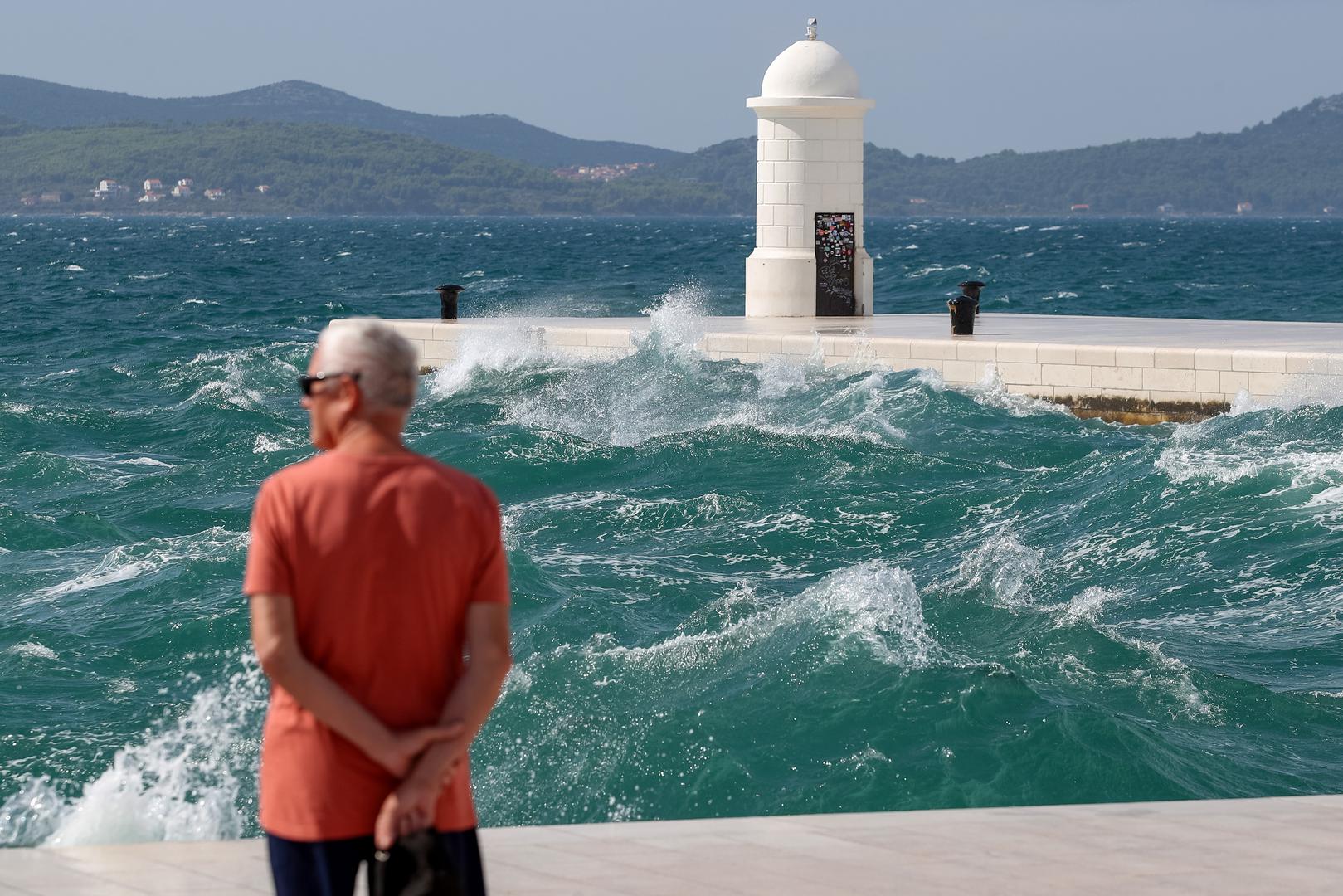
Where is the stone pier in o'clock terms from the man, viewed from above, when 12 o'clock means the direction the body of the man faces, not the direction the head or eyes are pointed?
The stone pier is roughly at 1 o'clock from the man.

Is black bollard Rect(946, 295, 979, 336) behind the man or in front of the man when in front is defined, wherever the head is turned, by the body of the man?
in front

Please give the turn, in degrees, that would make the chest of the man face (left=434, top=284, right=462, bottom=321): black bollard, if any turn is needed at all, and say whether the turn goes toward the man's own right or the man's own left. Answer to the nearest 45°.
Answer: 0° — they already face it

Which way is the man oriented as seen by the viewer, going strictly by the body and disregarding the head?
away from the camera

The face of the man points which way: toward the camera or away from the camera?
away from the camera

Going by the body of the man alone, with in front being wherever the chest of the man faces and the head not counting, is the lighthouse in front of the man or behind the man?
in front
